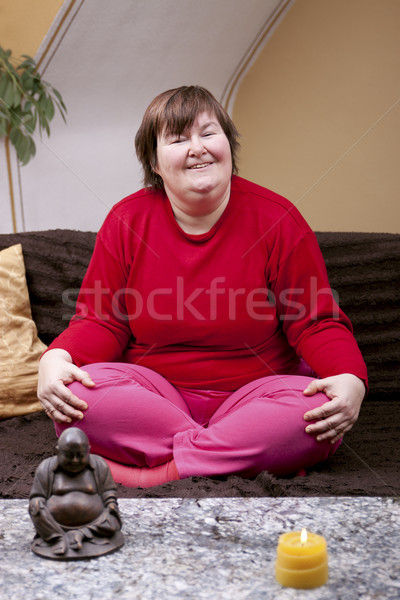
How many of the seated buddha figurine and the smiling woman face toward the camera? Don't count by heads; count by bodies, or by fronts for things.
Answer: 2

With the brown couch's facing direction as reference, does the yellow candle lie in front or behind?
in front

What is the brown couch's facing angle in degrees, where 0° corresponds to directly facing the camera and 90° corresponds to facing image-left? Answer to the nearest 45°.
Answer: approximately 0°

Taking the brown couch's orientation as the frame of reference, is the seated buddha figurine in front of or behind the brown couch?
in front

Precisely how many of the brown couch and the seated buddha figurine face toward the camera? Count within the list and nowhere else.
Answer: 2

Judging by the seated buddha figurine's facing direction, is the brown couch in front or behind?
behind

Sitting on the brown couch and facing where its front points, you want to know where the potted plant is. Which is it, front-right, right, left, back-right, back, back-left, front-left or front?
back-right

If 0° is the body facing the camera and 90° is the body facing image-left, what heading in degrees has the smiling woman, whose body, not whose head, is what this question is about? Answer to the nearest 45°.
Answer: approximately 0°

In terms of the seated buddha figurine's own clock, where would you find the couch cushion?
The couch cushion is roughly at 6 o'clock from the seated buddha figurine.
